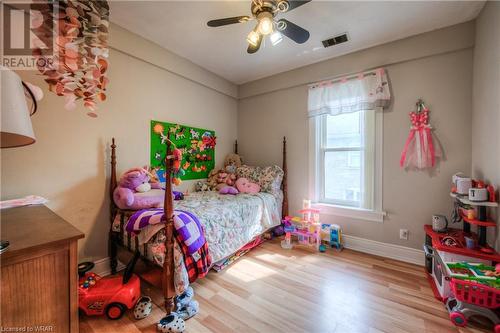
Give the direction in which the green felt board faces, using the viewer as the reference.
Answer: facing the viewer and to the right of the viewer

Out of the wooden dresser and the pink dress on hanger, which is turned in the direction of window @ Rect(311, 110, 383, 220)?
the wooden dresser

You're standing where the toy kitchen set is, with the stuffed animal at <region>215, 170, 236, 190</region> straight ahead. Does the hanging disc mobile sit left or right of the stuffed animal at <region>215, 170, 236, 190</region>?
left

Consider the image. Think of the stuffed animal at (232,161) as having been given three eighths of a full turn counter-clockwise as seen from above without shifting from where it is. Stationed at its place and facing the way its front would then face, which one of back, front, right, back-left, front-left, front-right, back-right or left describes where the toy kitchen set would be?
right

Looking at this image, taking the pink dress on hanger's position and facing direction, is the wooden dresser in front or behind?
in front

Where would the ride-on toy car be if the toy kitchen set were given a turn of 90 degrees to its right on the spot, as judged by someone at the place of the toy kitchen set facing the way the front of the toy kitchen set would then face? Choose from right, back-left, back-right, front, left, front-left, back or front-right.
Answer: left

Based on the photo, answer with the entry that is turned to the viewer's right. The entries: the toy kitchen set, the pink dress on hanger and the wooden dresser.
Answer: the wooden dresser

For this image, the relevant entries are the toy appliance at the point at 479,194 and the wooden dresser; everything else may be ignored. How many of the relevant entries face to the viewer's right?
1

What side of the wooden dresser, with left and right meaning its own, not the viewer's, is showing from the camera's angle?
right

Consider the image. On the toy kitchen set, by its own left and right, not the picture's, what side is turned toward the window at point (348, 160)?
right

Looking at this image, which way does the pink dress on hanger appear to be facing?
toward the camera

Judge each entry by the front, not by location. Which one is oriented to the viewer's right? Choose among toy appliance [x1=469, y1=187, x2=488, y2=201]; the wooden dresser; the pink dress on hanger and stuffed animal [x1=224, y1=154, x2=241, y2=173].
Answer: the wooden dresser

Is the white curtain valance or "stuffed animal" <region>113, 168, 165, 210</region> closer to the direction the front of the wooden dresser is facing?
the white curtain valance

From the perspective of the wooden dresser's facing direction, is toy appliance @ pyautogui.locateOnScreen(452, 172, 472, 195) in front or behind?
in front

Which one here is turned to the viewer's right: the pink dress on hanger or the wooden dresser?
the wooden dresser
